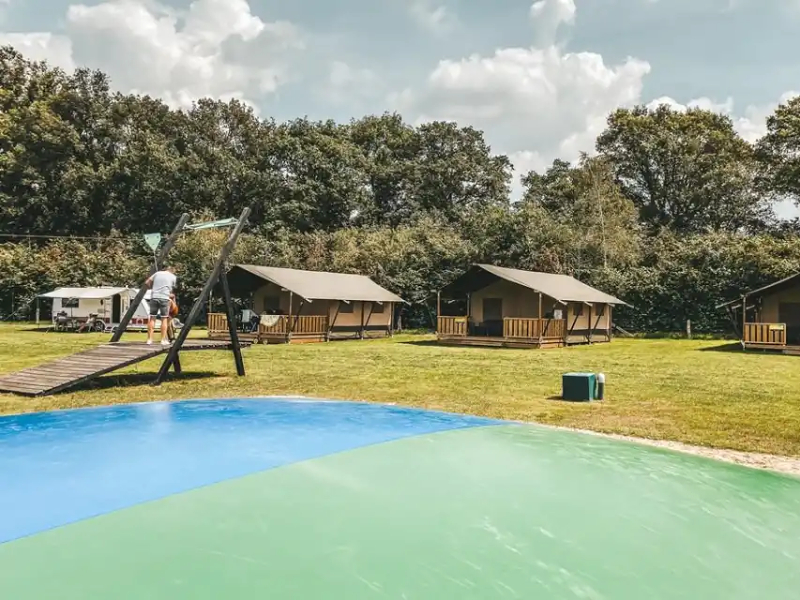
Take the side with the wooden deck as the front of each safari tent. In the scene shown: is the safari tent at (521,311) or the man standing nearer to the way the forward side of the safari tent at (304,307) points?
the man standing

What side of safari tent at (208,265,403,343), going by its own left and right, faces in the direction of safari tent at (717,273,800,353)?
left

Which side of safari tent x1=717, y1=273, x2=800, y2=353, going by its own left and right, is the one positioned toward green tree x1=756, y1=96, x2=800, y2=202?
back

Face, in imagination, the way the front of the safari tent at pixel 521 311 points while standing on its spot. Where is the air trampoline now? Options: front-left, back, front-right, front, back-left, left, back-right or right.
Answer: front-left

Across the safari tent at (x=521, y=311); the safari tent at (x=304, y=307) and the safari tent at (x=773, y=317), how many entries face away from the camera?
0

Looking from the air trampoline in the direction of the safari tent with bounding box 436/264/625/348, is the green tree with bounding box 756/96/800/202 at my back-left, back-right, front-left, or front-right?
front-right

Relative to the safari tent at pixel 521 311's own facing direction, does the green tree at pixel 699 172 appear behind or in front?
behind

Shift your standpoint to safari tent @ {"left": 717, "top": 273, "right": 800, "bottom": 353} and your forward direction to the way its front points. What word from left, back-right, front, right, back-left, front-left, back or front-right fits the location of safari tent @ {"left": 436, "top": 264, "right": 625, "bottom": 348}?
right

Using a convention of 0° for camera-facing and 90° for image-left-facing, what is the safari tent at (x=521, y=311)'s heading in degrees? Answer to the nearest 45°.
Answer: approximately 45°

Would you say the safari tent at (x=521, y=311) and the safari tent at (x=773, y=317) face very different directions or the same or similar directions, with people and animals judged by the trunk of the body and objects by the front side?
same or similar directions

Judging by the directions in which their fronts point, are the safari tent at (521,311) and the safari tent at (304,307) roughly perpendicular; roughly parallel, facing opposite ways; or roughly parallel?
roughly parallel

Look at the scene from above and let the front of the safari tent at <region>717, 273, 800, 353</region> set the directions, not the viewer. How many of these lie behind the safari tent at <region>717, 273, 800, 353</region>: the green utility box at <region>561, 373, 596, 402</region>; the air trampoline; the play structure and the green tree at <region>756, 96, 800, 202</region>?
1

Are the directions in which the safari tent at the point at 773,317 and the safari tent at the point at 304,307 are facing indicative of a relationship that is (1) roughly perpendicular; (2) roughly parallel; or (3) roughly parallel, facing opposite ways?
roughly parallel

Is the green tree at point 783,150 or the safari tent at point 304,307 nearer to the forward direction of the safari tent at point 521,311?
the safari tent

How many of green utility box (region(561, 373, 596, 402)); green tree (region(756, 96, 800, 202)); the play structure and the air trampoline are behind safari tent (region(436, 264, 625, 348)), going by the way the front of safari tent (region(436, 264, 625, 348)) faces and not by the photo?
1

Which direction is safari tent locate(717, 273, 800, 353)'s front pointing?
toward the camera
